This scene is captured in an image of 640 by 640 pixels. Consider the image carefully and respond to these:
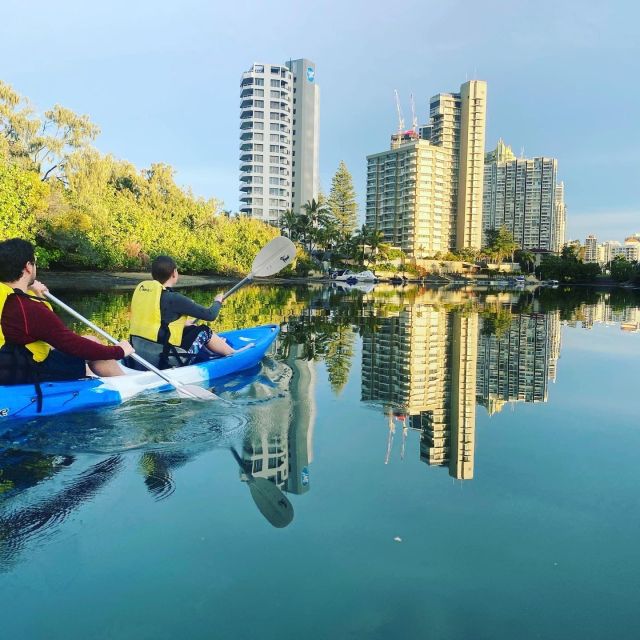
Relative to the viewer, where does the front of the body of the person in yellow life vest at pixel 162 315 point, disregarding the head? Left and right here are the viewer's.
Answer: facing away from the viewer and to the right of the viewer

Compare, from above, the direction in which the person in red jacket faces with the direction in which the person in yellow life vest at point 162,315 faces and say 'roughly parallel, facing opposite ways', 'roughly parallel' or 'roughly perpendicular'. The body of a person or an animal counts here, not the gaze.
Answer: roughly parallel

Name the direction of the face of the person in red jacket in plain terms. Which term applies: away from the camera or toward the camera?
away from the camera

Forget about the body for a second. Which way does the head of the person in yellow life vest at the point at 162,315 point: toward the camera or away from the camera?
away from the camera

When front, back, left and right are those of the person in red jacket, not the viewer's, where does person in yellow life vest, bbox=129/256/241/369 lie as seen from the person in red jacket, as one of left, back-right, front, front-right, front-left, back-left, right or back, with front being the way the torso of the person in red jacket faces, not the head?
front

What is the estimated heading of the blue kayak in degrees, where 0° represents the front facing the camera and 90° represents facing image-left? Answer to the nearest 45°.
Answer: approximately 225°

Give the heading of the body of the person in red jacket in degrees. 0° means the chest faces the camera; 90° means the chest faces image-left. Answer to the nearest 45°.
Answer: approximately 225°
